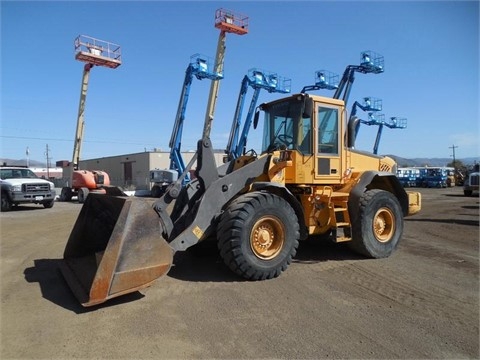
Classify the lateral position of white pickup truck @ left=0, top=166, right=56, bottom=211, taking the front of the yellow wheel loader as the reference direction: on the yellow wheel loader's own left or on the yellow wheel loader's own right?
on the yellow wheel loader's own right

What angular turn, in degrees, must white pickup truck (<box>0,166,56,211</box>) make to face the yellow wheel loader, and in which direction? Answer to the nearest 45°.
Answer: approximately 45° to its right

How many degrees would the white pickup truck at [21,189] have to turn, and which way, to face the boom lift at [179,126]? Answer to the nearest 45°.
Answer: approximately 90° to its left

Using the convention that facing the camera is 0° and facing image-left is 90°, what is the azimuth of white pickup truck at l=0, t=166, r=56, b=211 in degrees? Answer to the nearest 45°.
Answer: approximately 315°

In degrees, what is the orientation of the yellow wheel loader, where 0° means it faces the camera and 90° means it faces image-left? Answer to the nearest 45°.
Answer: approximately 45°

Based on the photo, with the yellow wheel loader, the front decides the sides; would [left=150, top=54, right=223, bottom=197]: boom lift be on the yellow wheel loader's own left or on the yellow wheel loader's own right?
on the yellow wheel loader's own right

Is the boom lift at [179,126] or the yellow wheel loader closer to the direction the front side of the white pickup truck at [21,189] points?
the yellow wheel loader
